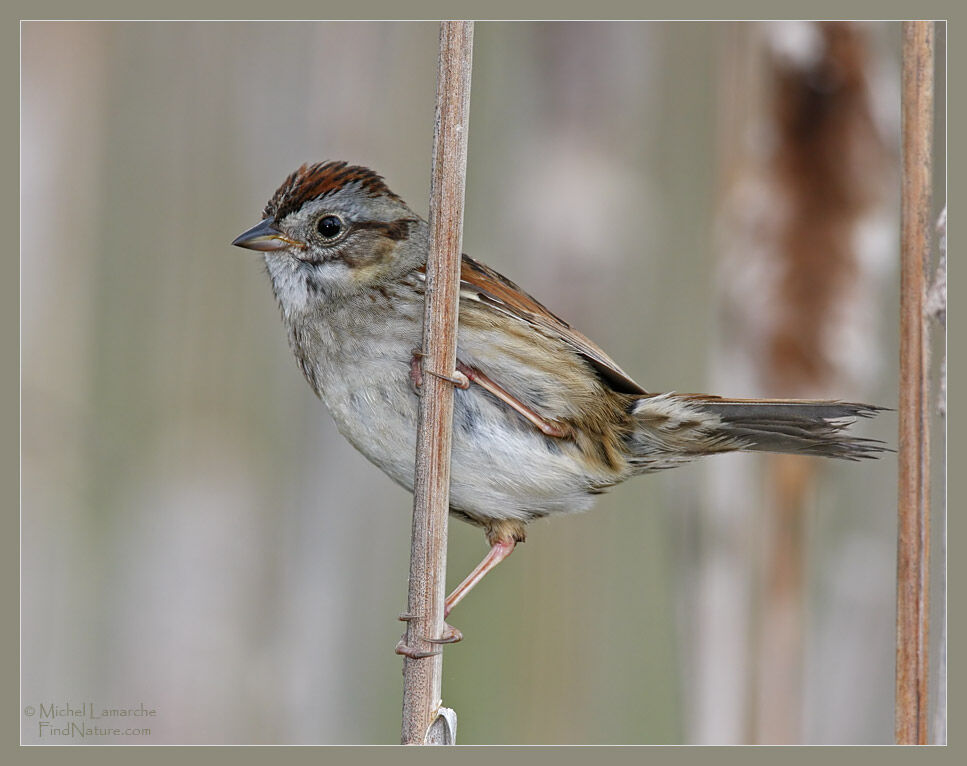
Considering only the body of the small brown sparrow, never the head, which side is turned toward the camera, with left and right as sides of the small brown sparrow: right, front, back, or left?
left

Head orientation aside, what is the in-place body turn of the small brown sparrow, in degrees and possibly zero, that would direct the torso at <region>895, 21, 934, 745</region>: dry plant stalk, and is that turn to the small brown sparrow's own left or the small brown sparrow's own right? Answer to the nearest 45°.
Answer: approximately 135° to the small brown sparrow's own left
